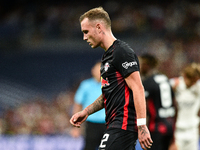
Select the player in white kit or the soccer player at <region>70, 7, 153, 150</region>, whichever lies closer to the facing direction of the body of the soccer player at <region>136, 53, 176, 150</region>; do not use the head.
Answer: the player in white kit

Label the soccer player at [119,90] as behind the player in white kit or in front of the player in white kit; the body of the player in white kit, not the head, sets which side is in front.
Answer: in front

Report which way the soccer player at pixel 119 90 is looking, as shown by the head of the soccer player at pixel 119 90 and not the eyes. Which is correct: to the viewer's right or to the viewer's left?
to the viewer's left

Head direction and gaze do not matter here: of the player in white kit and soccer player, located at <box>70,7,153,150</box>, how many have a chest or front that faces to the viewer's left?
1

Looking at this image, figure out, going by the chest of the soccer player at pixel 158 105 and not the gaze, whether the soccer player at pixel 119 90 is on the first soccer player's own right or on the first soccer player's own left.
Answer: on the first soccer player's own left

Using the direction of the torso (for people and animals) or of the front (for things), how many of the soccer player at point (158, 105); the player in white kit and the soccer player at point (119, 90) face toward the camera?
1

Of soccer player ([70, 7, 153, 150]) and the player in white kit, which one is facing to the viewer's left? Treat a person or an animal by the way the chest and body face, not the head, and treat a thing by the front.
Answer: the soccer player
